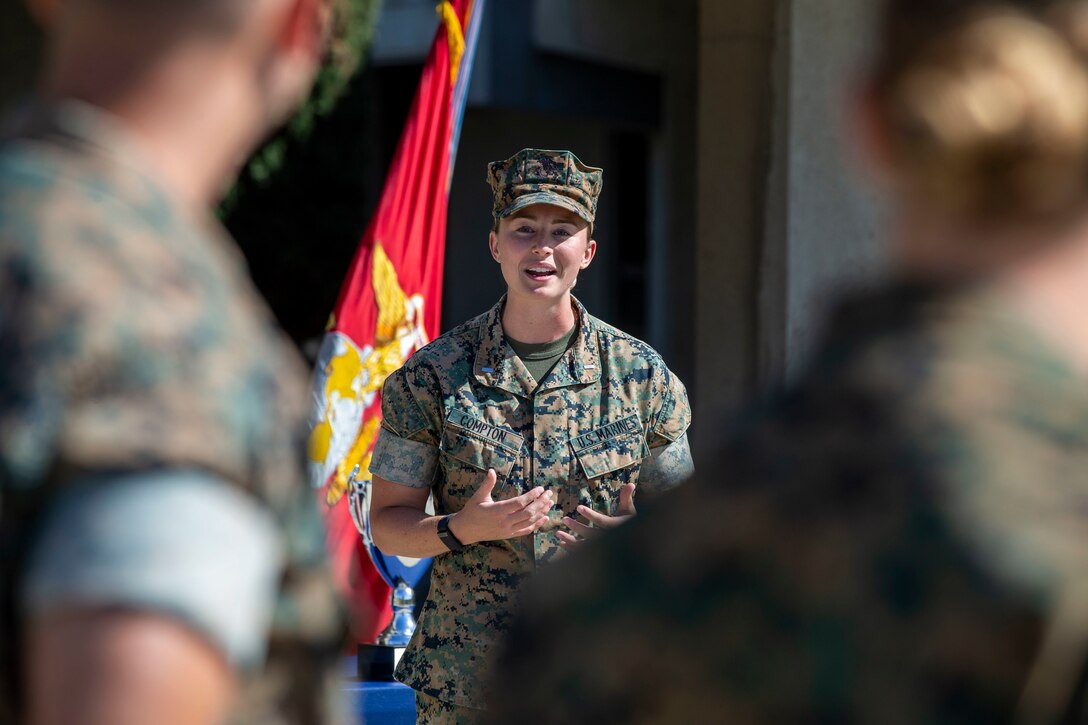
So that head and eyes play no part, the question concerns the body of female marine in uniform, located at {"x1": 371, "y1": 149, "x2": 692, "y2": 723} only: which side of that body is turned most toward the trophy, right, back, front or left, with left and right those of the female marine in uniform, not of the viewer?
back

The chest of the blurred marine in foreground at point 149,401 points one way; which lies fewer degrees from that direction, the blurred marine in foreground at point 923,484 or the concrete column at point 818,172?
the concrete column

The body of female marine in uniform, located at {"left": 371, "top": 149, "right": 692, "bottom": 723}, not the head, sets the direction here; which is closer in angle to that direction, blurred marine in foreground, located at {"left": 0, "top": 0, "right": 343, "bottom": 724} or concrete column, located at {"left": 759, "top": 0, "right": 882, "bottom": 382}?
the blurred marine in foreground

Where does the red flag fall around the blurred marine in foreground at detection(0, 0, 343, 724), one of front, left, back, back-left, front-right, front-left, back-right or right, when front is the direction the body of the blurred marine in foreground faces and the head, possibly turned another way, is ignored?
front-left

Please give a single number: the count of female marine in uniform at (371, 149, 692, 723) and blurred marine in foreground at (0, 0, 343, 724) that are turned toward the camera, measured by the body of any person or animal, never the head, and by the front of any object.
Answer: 1

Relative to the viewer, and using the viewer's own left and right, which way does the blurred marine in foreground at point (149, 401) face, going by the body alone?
facing away from the viewer and to the right of the viewer

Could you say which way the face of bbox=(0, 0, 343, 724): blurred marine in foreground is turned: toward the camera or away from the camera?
away from the camera

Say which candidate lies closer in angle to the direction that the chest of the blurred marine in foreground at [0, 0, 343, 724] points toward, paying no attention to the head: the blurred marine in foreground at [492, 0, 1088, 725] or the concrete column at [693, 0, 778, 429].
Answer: the concrete column

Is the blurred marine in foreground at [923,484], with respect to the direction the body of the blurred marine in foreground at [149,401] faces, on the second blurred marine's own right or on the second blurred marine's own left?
on the second blurred marine's own right

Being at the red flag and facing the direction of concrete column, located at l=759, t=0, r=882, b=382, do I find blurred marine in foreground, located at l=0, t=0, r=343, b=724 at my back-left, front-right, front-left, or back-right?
back-right

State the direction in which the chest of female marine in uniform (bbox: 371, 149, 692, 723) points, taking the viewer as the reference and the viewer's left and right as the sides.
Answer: facing the viewer
